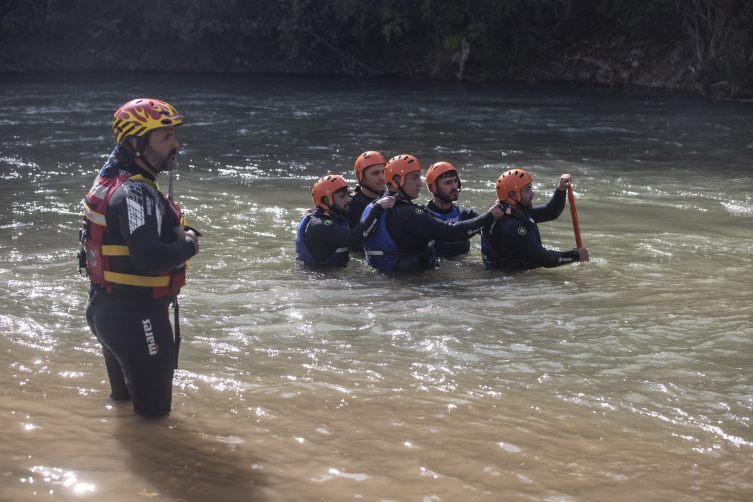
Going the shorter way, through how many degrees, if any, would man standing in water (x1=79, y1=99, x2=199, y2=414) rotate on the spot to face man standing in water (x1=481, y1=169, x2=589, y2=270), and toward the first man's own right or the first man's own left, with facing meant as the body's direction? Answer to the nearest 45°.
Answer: approximately 45° to the first man's own left

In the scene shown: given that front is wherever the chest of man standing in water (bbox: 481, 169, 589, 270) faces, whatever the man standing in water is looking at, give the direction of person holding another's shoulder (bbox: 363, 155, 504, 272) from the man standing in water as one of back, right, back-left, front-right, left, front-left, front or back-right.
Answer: back

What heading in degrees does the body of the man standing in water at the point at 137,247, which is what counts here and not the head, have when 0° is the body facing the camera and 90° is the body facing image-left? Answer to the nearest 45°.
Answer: approximately 270°

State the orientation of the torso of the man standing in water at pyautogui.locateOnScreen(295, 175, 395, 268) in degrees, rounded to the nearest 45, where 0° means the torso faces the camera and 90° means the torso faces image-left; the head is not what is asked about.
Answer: approximately 270°

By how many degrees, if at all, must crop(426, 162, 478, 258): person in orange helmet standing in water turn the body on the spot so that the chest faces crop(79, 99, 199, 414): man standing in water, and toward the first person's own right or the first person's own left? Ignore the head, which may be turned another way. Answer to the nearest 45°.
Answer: approximately 45° to the first person's own right

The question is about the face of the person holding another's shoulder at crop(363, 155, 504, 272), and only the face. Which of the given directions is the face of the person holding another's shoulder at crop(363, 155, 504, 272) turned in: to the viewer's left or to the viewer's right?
to the viewer's right

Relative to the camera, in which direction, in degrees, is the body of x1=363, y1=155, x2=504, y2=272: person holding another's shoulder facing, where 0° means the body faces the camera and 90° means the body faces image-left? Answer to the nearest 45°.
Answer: approximately 270°
